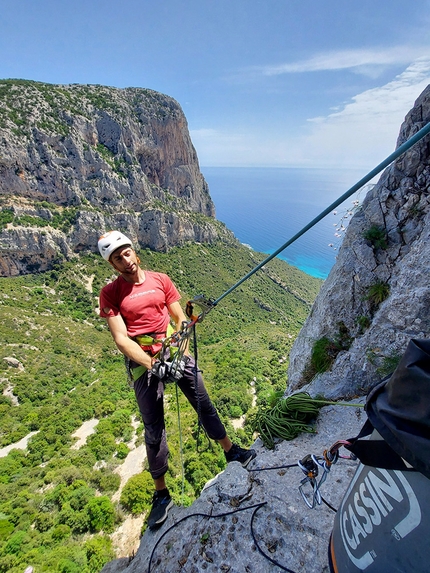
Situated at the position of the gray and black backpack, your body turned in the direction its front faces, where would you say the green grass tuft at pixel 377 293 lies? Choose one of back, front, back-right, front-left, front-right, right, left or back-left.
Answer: back-right

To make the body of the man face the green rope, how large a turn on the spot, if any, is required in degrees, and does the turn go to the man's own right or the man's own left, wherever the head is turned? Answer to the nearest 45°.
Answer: approximately 45° to the man's own left

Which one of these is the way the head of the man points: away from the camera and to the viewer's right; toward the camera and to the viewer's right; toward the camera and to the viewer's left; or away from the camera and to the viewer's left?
toward the camera and to the viewer's right

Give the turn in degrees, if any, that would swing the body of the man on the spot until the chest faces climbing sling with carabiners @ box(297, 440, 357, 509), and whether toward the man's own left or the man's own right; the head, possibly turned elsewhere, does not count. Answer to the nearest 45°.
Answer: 0° — they already face it

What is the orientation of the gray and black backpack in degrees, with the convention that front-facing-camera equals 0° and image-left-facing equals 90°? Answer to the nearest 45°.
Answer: approximately 45°

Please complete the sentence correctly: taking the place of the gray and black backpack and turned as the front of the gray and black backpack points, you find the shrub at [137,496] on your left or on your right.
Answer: on your right
